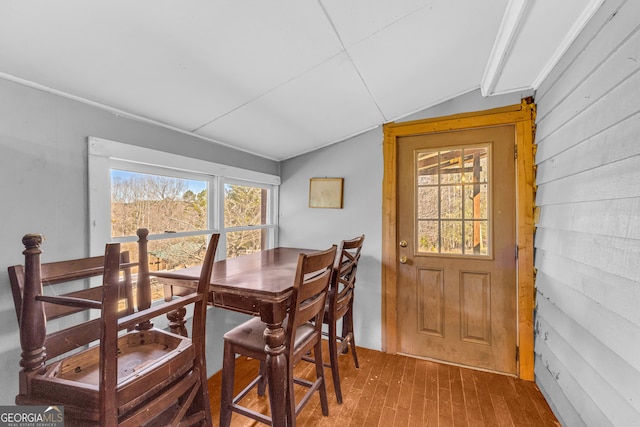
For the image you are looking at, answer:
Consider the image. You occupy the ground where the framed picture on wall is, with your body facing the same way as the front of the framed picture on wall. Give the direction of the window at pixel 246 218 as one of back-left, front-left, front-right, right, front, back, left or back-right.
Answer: right

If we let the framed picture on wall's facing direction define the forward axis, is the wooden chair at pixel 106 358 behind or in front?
in front

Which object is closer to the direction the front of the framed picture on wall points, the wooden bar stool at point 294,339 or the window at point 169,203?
the wooden bar stool

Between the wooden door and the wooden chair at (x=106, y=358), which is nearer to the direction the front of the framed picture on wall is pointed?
the wooden chair

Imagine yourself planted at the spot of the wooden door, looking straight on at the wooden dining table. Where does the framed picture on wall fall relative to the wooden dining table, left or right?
right

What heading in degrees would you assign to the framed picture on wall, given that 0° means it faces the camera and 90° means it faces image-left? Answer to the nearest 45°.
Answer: approximately 0°

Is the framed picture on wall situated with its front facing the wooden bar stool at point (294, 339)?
yes

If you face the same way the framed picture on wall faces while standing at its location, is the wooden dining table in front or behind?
in front

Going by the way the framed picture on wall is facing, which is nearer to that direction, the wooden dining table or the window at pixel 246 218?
the wooden dining table

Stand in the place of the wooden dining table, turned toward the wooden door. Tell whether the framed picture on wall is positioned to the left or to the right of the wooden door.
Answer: left

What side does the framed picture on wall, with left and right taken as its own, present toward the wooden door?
left
